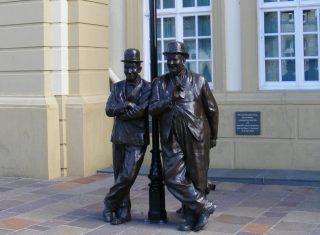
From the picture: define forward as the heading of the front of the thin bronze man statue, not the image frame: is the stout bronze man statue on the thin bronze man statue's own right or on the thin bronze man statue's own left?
on the thin bronze man statue's own left

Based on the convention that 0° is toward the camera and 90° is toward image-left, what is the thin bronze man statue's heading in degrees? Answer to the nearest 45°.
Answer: approximately 0°
